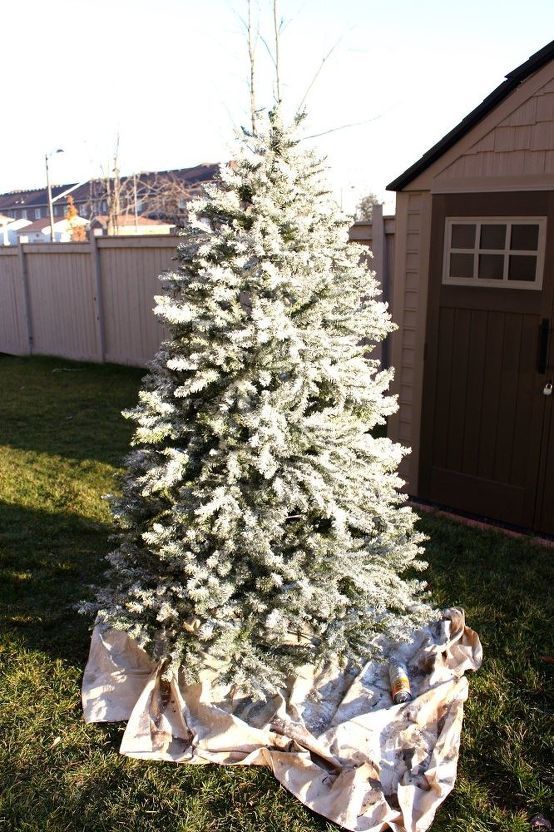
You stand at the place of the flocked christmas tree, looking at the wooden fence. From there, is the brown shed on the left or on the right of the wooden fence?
right

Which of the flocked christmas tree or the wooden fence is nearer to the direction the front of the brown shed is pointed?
the flocked christmas tree

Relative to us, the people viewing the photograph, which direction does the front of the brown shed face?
facing the viewer and to the left of the viewer

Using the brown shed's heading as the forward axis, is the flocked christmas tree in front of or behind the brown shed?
in front

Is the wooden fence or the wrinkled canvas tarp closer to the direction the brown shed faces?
the wrinkled canvas tarp

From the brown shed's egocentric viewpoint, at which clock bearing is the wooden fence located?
The wooden fence is roughly at 3 o'clock from the brown shed.

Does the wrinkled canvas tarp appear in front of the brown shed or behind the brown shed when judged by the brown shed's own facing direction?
in front
